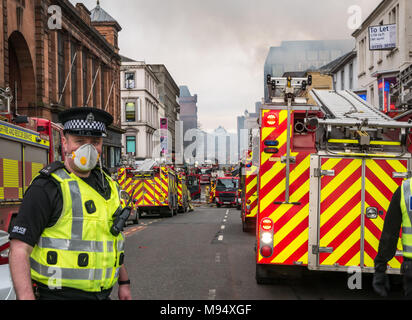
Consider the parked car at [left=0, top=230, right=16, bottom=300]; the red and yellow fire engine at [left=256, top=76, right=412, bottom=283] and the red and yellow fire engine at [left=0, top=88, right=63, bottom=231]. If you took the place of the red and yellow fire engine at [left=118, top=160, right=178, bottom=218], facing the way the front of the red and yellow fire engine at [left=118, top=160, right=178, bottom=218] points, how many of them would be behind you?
3

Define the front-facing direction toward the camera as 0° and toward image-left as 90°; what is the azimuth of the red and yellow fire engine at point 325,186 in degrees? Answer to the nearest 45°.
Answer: approximately 180°

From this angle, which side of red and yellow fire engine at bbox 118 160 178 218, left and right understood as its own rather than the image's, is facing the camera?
back

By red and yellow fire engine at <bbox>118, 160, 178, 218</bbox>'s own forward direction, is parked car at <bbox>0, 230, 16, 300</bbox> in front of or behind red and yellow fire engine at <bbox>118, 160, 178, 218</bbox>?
behind

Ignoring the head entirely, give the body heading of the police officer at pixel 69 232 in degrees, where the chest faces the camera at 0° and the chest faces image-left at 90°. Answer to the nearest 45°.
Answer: approximately 315°

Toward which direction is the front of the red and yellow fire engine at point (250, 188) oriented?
away from the camera

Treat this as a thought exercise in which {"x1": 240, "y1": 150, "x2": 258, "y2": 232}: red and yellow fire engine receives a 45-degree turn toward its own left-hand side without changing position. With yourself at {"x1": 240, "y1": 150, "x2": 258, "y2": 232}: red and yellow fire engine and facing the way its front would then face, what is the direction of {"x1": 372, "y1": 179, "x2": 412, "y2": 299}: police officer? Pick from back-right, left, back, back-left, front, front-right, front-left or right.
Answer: back-left

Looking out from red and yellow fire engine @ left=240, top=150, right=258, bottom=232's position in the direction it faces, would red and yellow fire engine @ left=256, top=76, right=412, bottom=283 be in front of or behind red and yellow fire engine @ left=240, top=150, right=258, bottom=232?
behind

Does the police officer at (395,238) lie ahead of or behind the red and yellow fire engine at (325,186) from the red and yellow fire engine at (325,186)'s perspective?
behind

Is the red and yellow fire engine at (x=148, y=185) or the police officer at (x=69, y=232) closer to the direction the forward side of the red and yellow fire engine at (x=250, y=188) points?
the red and yellow fire engine

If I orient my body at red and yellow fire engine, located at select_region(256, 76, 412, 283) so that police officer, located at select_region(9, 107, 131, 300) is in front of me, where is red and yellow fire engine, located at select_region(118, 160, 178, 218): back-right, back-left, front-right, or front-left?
back-right
